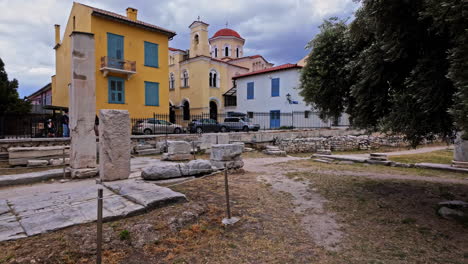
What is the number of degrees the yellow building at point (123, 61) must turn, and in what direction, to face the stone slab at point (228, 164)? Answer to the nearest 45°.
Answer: approximately 45° to its right

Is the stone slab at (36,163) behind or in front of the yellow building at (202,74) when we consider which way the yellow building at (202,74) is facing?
in front

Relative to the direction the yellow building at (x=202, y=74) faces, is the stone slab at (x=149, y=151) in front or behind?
in front

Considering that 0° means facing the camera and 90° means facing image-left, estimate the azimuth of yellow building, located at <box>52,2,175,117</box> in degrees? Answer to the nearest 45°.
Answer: approximately 315°

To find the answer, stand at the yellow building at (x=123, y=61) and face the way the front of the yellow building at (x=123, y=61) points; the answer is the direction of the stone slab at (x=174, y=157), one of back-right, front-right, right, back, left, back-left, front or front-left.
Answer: front-right
